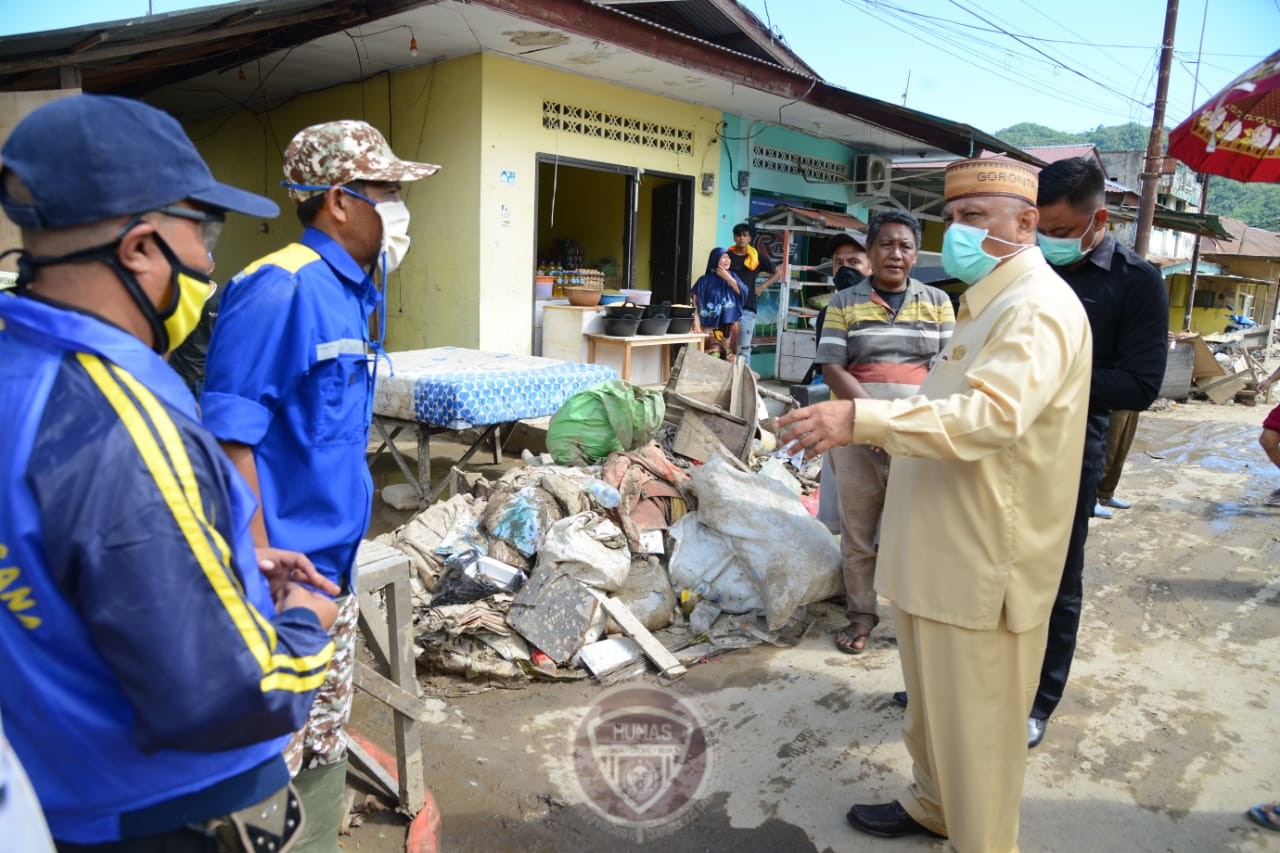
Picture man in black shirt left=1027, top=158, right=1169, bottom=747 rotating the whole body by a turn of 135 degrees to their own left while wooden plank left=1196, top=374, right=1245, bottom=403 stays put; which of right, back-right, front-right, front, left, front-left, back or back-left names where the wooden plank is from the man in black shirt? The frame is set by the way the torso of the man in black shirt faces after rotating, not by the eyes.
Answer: left

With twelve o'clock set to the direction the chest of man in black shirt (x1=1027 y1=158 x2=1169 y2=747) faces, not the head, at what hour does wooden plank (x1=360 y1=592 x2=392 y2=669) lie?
The wooden plank is roughly at 12 o'clock from the man in black shirt.

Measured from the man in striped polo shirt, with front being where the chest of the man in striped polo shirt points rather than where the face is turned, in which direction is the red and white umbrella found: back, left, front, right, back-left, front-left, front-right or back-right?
back-left

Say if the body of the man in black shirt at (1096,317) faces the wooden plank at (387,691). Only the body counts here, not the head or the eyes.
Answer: yes

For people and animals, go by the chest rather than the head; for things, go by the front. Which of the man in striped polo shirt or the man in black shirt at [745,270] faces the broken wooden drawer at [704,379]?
the man in black shirt

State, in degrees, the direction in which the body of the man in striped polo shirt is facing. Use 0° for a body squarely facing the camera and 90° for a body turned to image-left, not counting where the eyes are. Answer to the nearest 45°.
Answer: approximately 0°

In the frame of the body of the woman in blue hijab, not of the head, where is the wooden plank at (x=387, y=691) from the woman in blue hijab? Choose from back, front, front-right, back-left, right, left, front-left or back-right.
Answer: front-right

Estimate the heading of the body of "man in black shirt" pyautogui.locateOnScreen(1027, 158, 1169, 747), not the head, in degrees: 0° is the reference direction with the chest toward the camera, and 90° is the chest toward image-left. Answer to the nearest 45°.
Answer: approximately 45°

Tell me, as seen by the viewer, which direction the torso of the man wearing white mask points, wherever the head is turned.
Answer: to the viewer's right

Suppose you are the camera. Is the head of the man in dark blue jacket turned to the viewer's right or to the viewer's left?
to the viewer's right

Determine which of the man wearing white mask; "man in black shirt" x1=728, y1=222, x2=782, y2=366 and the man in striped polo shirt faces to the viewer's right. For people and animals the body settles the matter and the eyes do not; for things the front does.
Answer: the man wearing white mask
